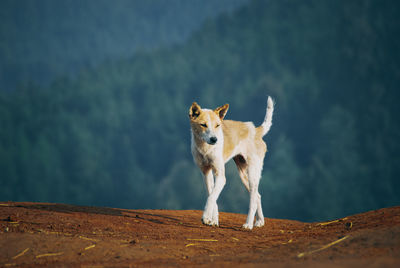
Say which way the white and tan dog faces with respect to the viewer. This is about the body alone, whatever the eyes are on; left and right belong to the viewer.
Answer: facing the viewer and to the left of the viewer
